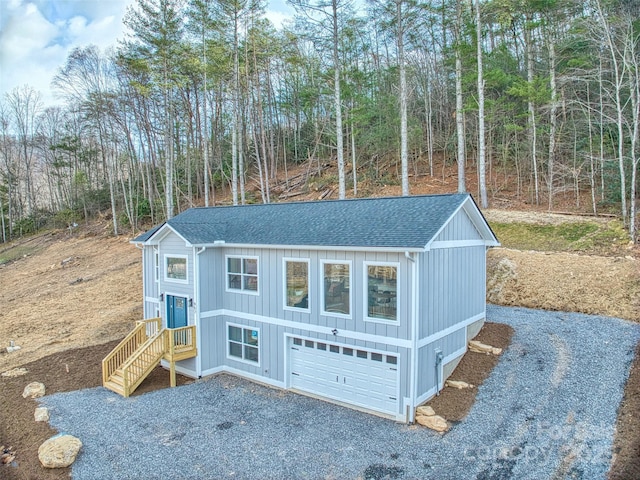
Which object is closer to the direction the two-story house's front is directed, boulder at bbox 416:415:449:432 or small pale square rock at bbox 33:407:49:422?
the small pale square rock

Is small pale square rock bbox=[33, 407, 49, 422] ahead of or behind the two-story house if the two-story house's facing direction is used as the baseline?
ahead

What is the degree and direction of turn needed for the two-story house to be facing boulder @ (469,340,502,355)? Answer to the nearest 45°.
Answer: approximately 135° to its left

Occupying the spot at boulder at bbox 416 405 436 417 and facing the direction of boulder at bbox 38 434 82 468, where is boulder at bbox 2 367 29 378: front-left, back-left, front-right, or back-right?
front-right

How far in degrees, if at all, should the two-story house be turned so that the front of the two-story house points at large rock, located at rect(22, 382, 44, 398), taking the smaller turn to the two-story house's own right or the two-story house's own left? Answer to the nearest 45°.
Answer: approximately 45° to the two-story house's own right

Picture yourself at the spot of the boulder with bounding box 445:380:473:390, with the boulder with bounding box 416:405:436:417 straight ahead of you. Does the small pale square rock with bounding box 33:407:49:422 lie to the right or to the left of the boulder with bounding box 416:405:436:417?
right

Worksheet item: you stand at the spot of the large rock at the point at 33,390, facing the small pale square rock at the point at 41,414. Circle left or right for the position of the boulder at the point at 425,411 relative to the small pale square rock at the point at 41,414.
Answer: left

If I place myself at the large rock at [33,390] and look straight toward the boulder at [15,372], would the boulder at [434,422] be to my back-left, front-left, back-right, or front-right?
back-right

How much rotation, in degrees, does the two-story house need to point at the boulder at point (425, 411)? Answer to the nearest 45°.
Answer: approximately 90° to its left

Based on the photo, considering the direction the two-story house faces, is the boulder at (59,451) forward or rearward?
forward

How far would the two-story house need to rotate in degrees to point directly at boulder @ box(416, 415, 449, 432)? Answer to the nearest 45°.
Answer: approximately 90° to its left

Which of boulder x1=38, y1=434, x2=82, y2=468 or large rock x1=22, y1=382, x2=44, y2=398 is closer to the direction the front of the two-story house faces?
the boulder

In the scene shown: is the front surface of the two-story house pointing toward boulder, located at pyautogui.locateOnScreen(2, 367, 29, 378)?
no
